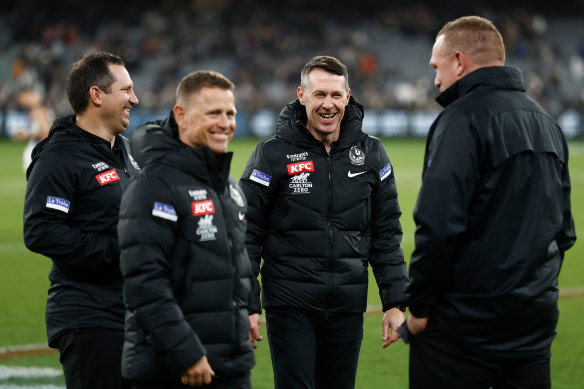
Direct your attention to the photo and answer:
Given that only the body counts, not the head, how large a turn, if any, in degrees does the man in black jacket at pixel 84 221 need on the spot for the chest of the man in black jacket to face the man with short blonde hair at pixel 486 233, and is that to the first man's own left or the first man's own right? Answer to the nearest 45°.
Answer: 0° — they already face them

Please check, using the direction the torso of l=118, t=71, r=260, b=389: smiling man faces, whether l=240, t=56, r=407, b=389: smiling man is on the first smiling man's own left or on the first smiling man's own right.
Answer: on the first smiling man's own left

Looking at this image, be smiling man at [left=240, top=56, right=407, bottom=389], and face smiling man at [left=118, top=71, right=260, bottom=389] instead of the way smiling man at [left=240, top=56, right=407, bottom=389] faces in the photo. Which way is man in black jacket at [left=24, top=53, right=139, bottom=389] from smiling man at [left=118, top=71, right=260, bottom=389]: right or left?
right

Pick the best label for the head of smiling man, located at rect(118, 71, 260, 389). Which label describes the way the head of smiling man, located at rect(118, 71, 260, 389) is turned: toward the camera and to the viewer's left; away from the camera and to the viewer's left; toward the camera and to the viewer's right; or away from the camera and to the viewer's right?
toward the camera and to the viewer's right

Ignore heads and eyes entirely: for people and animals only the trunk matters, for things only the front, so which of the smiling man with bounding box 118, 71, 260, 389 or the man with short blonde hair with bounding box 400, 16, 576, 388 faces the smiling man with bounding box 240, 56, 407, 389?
the man with short blonde hair

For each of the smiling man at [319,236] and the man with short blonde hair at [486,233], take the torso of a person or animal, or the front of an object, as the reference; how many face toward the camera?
1

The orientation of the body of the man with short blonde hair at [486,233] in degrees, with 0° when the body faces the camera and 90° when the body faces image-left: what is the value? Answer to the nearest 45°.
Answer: approximately 135°

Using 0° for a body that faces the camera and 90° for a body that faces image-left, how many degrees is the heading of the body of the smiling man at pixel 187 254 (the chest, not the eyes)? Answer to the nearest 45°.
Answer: approximately 315°

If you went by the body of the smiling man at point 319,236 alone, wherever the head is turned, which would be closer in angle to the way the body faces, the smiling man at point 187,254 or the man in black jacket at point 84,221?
the smiling man

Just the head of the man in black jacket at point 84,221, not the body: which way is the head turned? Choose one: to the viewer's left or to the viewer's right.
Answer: to the viewer's right

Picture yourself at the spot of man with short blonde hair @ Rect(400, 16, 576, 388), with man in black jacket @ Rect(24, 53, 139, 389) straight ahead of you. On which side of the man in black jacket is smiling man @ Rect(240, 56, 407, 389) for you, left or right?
right
